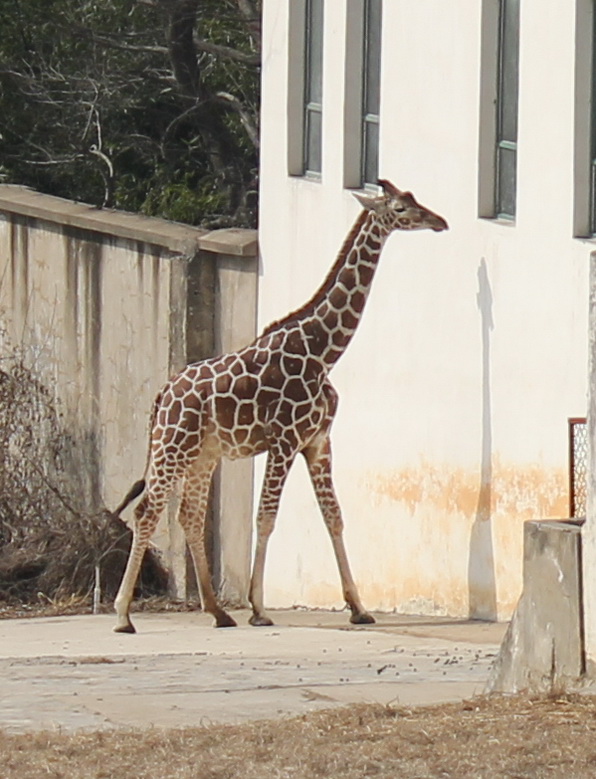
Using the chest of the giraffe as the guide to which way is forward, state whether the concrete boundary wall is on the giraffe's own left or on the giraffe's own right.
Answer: on the giraffe's own left

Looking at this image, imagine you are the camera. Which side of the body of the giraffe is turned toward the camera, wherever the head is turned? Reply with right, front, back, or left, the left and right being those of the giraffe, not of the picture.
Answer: right

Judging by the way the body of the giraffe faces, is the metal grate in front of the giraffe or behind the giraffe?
in front

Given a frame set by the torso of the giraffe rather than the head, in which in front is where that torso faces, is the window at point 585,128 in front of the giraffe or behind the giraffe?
in front

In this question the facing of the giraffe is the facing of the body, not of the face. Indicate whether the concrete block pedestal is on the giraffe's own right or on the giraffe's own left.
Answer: on the giraffe's own right
